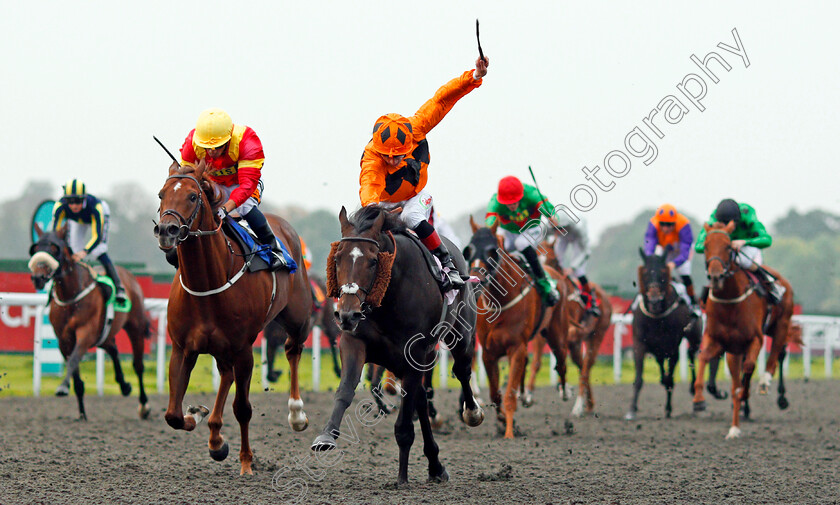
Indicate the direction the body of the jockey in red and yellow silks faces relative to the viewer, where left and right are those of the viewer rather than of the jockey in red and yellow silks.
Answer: facing the viewer and to the left of the viewer

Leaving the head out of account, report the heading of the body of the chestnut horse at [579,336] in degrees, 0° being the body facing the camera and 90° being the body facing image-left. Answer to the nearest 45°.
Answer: approximately 45°

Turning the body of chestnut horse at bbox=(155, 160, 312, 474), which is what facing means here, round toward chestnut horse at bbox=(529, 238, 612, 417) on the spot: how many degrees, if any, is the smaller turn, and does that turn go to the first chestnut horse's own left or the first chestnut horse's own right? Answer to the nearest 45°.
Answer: approximately 180°

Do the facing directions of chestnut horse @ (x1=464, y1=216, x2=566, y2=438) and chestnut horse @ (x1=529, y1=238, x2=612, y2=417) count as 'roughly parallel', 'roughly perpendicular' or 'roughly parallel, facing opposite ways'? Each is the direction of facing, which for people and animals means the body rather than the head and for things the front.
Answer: roughly parallel

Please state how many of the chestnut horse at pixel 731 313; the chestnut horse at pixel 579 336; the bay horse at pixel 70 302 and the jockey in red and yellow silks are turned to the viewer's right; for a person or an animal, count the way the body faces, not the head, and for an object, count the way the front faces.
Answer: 0

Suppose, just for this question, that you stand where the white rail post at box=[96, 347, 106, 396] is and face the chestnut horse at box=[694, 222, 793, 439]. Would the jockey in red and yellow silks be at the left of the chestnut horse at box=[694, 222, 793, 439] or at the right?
right

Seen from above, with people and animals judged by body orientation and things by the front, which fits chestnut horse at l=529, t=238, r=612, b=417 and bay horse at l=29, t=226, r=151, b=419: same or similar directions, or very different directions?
same or similar directions
